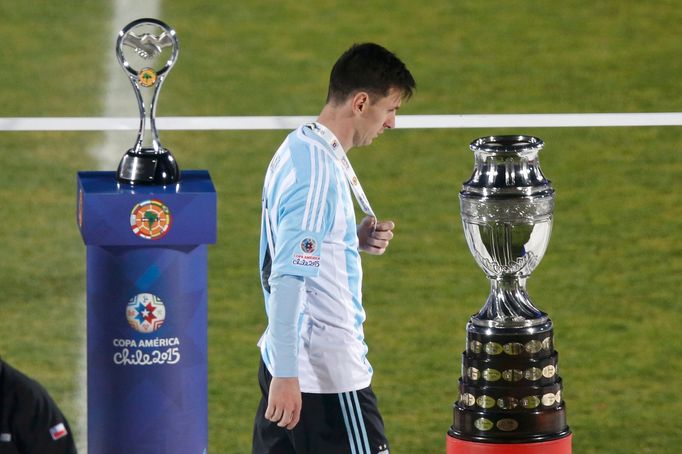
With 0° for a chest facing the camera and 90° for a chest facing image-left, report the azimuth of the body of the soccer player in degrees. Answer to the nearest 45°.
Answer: approximately 270°

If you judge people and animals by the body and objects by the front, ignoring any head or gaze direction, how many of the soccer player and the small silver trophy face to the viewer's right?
1

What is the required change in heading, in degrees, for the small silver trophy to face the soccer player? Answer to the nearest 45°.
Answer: approximately 45° to its left

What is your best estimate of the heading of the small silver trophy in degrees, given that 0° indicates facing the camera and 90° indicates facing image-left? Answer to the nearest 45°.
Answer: approximately 0°

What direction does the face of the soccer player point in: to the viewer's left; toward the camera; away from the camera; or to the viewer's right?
to the viewer's right

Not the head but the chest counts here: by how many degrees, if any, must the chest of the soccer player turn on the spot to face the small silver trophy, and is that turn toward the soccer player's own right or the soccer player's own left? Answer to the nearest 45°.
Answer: approximately 135° to the soccer player's own left

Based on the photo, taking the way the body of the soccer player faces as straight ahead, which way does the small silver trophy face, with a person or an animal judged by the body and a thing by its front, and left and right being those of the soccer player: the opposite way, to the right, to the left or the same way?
to the right
